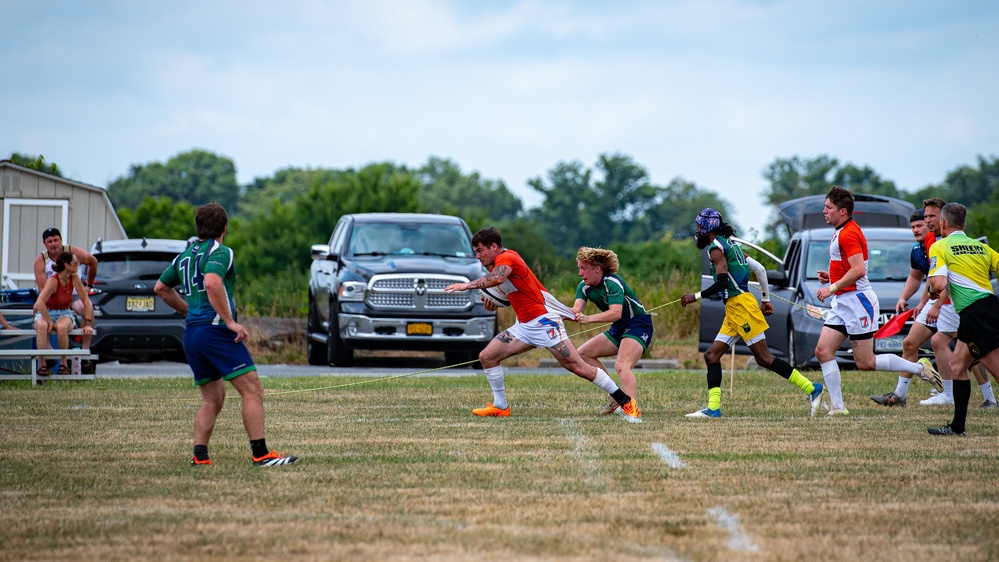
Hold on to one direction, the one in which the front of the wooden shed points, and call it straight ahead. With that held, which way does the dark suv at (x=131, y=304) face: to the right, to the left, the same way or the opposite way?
the opposite way

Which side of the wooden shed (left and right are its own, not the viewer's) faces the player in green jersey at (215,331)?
front

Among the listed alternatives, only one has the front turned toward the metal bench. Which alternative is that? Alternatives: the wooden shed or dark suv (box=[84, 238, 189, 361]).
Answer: the wooden shed

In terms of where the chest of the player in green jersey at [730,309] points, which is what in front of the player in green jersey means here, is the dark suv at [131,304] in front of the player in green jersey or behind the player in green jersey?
in front

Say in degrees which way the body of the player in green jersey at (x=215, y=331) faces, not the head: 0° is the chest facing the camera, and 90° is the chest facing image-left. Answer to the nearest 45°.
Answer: approximately 225°

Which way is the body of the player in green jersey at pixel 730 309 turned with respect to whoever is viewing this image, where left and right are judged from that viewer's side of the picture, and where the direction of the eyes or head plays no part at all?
facing to the left of the viewer

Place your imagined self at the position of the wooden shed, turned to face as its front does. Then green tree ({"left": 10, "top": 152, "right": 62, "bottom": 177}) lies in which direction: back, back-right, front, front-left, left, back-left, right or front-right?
back

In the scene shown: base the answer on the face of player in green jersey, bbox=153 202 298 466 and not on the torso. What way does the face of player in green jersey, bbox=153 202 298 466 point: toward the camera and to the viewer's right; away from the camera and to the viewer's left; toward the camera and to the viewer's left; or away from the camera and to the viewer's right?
away from the camera and to the viewer's right

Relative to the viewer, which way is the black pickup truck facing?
toward the camera

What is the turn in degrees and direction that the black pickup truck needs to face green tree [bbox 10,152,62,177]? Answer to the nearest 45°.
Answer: approximately 135° to its right

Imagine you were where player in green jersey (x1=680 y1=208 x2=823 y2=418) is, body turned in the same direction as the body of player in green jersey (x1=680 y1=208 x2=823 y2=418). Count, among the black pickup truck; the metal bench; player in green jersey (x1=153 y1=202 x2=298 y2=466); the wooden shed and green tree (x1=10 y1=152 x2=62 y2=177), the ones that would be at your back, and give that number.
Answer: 0

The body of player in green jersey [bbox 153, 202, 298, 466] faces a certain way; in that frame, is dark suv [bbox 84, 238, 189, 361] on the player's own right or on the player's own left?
on the player's own left

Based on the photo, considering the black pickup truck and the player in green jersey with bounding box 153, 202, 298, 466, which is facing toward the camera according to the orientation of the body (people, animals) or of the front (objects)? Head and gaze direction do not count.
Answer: the black pickup truck

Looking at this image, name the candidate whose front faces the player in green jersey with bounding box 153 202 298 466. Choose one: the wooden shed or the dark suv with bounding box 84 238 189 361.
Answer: the wooden shed

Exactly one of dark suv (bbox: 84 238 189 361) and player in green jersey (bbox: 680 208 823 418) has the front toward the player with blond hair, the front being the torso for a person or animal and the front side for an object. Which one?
the player in green jersey

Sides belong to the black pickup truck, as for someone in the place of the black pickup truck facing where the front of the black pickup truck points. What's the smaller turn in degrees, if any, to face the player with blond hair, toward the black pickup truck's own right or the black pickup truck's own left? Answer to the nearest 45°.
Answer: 0° — it already faces them

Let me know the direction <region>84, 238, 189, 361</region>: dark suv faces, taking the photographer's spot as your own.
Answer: facing away from the viewer

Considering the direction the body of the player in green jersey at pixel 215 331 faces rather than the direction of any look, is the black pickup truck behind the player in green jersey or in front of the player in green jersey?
in front
